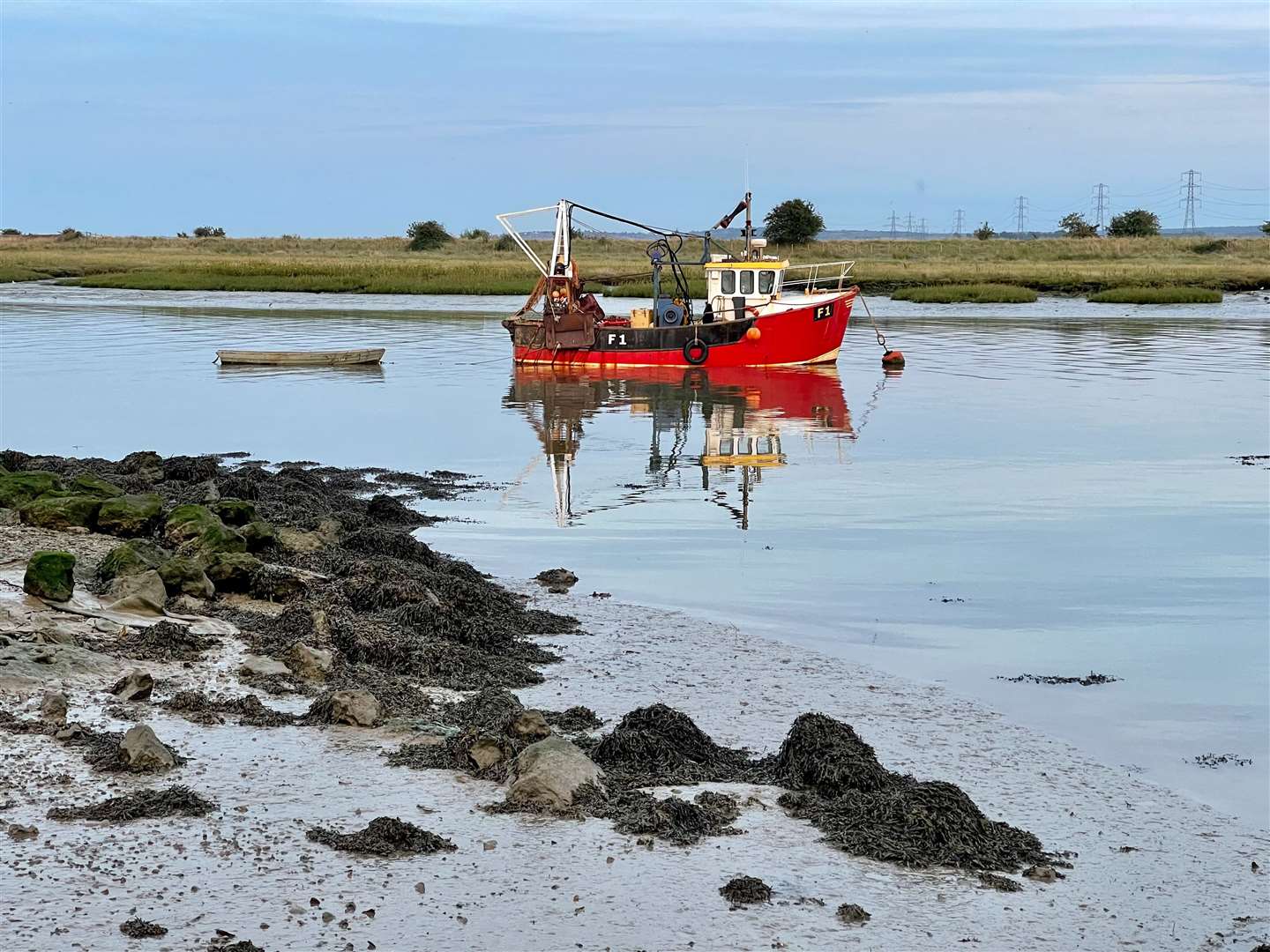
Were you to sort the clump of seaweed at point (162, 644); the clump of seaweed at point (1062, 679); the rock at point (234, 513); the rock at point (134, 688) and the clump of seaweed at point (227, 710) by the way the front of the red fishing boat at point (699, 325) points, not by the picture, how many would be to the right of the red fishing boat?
5

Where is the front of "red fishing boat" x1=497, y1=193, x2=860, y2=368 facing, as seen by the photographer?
facing to the right of the viewer

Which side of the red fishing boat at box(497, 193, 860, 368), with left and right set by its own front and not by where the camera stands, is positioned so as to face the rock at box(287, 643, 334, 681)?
right

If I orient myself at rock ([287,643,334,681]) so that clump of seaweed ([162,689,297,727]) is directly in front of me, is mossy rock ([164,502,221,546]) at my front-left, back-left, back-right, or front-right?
back-right

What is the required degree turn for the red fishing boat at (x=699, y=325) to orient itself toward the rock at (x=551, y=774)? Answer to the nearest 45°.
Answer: approximately 90° to its right

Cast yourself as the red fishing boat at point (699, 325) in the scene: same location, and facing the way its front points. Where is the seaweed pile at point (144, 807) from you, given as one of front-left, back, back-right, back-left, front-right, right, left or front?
right

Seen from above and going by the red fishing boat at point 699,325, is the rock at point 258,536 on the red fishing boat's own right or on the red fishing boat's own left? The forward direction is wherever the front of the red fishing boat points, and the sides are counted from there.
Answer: on the red fishing boat's own right

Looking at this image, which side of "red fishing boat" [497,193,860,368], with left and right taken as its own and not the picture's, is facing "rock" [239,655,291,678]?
right
